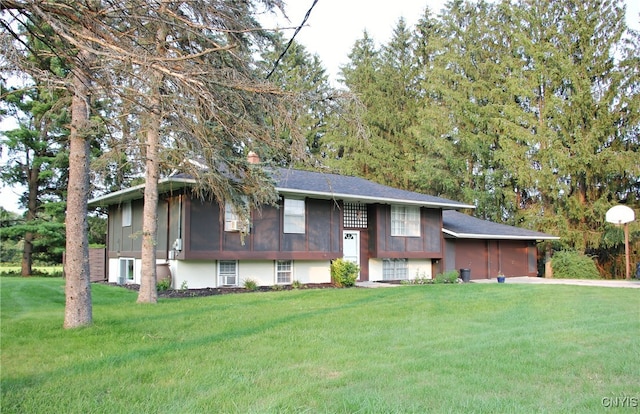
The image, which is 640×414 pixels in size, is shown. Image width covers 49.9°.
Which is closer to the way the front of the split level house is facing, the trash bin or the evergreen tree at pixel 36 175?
the trash bin

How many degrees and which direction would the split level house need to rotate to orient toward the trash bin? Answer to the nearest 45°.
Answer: approximately 90° to its left

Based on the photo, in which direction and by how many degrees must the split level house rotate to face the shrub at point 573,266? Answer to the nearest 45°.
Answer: approximately 90° to its left

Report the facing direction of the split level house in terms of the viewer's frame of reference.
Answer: facing the viewer and to the right of the viewer

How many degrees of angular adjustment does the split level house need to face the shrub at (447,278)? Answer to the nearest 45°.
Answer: approximately 45° to its left

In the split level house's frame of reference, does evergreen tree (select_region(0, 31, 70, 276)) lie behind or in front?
behind
